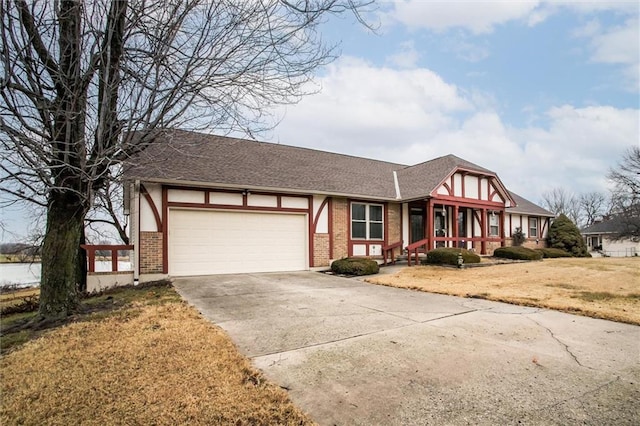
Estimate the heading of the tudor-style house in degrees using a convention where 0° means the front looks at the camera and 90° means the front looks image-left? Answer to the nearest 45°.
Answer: approximately 315°

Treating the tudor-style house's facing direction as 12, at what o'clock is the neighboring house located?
The neighboring house is roughly at 9 o'clock from the tudor-style house.

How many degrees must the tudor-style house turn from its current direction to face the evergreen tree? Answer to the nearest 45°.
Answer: approximately 90° to its left

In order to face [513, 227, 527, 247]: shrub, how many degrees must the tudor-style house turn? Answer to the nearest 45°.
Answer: approximately 90° to its left
